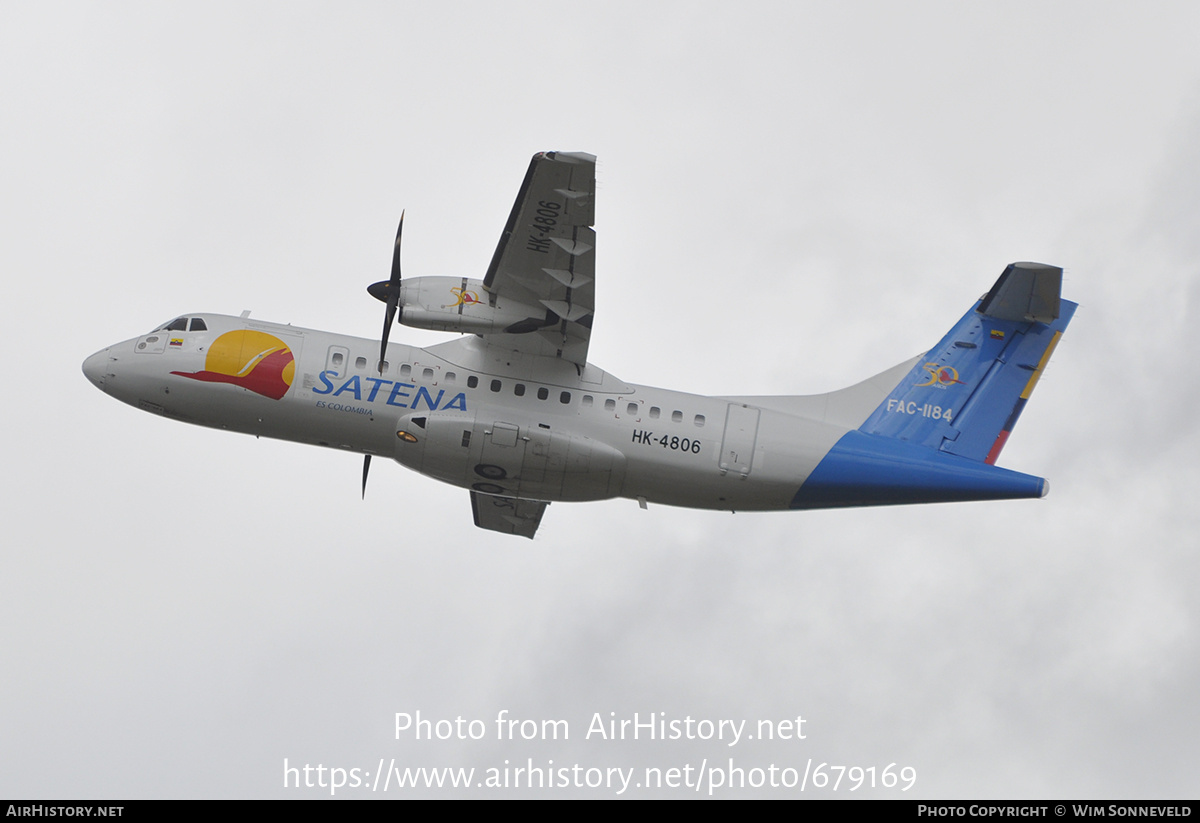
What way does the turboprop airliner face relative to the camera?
to the viewer's left
